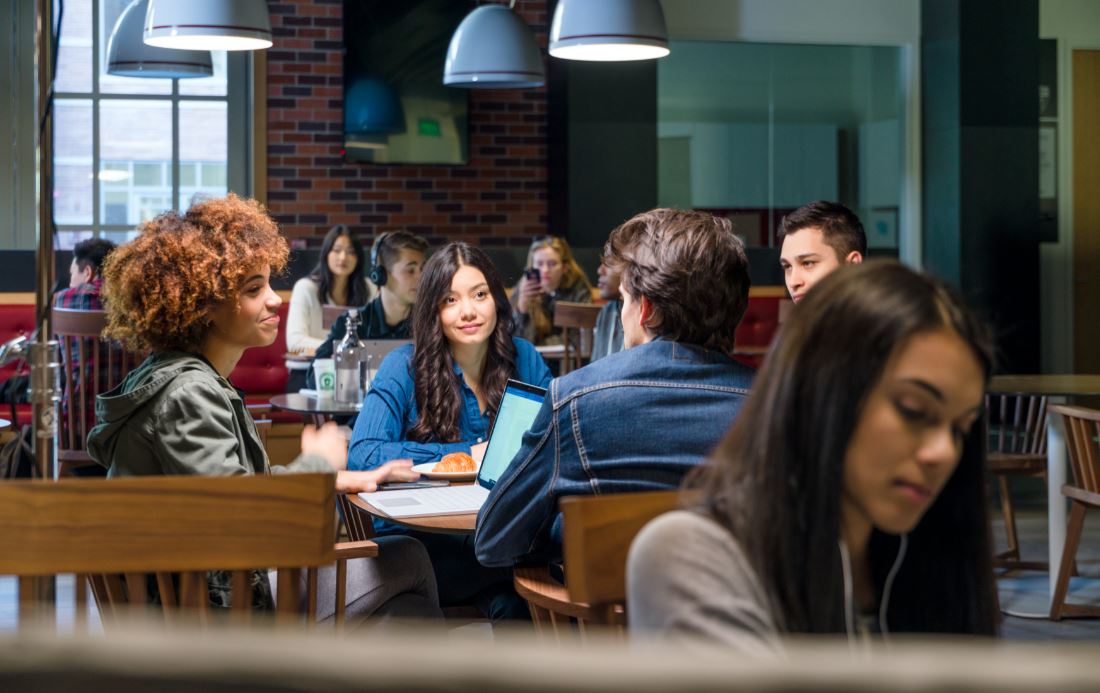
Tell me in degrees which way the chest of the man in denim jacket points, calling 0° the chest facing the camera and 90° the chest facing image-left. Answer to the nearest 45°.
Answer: approximately 135°

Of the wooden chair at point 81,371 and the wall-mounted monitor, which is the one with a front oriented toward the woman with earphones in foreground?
the wall-mounted monitor

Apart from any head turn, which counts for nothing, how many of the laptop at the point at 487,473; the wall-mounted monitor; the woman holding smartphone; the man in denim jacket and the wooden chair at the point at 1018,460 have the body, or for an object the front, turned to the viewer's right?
0

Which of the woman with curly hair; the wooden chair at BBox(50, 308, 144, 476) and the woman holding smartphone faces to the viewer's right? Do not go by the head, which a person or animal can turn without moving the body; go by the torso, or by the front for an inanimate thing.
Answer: the woman with curly hair

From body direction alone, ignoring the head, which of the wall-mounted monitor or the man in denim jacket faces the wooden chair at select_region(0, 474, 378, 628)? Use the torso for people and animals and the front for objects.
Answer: the wall-mounted monitor

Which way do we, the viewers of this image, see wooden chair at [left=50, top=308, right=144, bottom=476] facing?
facing away from the viewer

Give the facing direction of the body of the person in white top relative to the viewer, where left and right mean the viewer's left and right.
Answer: facing the viewer and to the right of the viewer

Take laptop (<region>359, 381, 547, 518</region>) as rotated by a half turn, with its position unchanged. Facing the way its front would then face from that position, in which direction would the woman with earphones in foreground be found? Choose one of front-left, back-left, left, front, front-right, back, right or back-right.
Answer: right

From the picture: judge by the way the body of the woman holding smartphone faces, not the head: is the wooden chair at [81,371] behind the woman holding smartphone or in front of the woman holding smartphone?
in front

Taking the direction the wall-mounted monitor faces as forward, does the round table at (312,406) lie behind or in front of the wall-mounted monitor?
in front

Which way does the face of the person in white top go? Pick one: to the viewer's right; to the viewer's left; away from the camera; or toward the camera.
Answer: toward the camera

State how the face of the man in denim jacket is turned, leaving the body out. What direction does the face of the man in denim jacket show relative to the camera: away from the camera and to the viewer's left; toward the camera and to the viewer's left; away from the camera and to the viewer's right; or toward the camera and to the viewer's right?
away from the camera and to the viewer's left

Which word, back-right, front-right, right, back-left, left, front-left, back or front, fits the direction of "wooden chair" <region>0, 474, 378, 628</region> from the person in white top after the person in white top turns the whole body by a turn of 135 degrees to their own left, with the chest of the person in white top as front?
back
